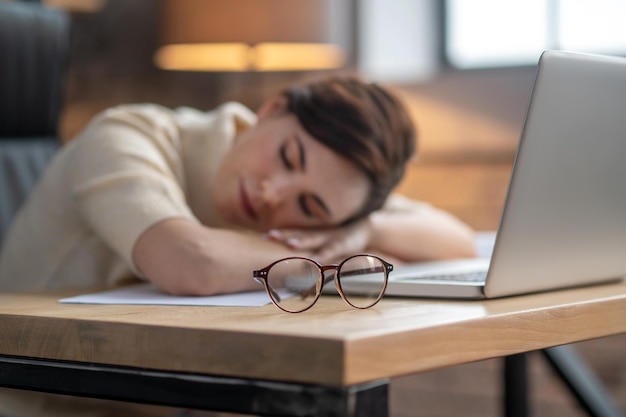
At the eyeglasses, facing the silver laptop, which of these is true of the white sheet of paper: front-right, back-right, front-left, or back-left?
back-left

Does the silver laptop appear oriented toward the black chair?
yes

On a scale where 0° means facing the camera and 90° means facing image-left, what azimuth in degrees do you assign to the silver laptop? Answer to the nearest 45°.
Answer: approximately 135°
